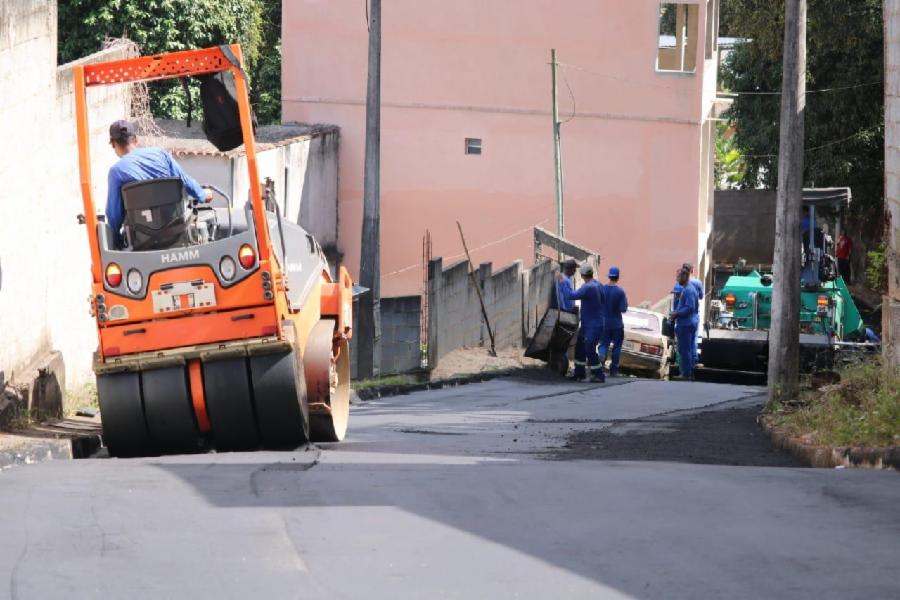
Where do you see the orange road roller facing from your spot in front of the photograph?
facing away from the viewer and to the right of the viewer

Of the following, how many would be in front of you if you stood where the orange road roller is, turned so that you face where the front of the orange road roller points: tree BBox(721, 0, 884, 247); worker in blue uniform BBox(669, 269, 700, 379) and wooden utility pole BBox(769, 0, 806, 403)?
3

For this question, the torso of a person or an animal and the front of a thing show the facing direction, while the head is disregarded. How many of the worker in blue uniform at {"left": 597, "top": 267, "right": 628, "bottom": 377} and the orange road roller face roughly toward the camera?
0

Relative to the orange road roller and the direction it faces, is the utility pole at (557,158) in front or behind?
in front

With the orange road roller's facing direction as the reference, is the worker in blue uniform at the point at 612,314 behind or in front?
in front

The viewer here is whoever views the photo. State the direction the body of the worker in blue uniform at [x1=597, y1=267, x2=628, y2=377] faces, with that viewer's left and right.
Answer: facing away from the viewer

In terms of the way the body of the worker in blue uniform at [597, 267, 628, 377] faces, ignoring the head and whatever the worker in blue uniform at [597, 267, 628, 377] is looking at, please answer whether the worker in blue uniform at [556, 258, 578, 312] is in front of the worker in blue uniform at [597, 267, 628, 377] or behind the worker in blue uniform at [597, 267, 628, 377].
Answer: in front
